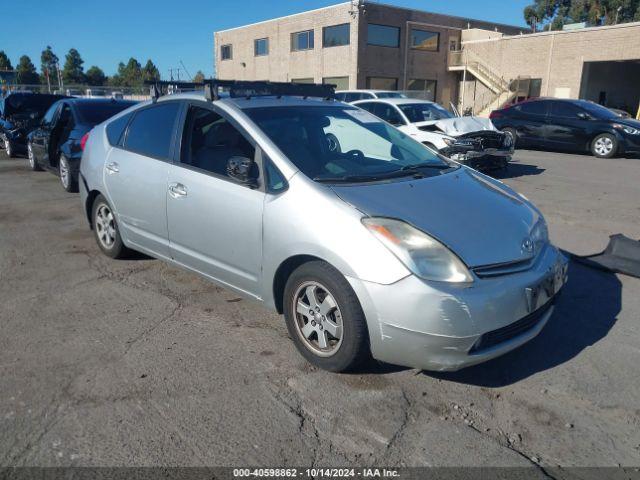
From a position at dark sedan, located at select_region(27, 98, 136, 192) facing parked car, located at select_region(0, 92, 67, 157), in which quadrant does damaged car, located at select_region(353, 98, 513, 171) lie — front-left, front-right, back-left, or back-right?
back-right

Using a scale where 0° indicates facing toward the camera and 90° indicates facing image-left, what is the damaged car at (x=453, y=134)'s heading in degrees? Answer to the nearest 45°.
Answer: approximately 315°

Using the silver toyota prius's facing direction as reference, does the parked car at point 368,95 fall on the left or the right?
on its left

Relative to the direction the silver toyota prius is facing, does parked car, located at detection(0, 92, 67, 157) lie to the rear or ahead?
to the rear

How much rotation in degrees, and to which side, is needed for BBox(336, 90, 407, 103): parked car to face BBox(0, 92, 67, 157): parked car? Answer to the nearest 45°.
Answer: approximately 135° to its right

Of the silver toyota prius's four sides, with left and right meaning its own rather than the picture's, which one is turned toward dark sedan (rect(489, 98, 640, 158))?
left

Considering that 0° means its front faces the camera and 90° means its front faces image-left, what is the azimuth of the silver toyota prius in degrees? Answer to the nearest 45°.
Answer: approximately 315°

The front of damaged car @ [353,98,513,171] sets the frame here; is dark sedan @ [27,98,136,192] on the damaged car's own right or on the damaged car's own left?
on the damaged car's own right

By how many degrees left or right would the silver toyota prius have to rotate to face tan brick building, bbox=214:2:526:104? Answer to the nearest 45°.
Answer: approximately 135° to its left
